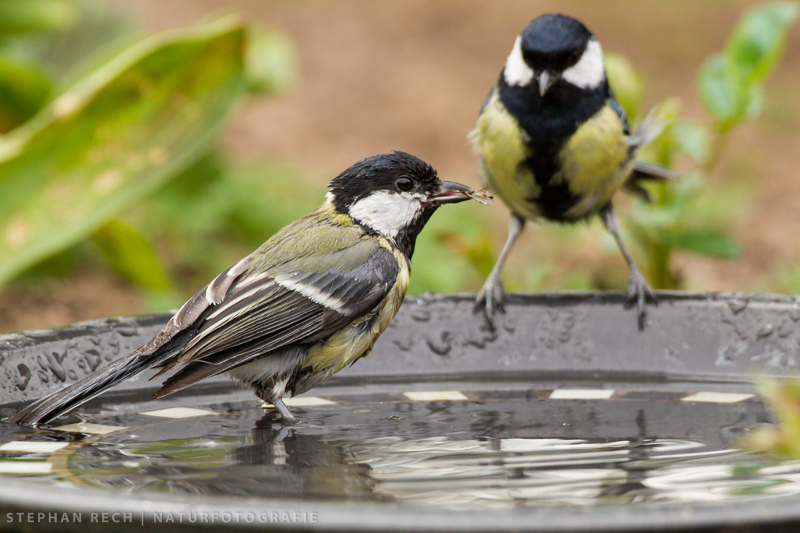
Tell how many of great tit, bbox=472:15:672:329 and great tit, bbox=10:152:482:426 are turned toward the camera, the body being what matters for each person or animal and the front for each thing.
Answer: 1

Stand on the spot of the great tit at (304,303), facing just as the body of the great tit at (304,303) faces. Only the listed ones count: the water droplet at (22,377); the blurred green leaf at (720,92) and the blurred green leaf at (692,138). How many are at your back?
1

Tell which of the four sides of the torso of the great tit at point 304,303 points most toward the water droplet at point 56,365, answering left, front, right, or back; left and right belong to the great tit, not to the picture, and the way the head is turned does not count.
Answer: back

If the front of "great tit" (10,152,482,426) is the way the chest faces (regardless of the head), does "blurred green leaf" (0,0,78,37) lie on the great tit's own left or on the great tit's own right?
on the great tit's own left

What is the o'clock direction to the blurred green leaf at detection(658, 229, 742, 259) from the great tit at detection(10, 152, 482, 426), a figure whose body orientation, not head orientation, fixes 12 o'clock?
The blurred green leaf is roughly at 11 o'clock from the great tit.

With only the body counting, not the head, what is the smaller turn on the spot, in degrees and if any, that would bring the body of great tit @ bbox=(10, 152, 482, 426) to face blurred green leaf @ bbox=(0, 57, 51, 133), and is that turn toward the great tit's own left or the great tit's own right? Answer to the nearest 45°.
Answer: approximately 135° to the great tit's own left

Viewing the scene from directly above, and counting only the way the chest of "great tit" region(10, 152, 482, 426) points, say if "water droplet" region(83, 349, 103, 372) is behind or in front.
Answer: behind

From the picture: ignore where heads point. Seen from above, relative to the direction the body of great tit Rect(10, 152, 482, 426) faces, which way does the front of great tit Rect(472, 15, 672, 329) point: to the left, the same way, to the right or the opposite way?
to the right

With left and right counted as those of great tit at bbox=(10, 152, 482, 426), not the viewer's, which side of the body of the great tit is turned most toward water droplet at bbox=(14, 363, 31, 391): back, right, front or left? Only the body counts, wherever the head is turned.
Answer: back

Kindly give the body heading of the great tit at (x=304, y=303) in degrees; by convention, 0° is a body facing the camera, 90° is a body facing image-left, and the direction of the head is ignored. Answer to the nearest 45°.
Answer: approximately 270°

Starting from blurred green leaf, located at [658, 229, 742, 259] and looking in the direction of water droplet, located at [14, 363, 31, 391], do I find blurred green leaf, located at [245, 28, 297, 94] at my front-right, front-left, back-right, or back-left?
front-right

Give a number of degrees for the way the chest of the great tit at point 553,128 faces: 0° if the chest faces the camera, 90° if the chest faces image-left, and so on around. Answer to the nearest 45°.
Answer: approximately 0°

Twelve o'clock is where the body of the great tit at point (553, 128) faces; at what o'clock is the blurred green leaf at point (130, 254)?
The blurred green leaf is roughly at 4 o'clock from the great tit.

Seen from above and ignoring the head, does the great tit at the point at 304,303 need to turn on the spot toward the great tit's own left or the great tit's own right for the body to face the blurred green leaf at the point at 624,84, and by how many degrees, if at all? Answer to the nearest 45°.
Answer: approximately 45° to the great tit's own left
